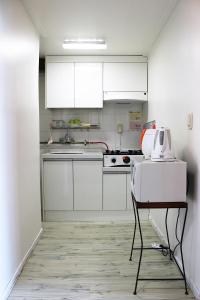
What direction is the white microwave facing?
to the viewer's left

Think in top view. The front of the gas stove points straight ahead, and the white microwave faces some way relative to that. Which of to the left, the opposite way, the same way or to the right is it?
to the right

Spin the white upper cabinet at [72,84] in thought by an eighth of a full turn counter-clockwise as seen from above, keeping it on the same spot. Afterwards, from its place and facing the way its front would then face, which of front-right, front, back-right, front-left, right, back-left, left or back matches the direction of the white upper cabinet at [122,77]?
front-left

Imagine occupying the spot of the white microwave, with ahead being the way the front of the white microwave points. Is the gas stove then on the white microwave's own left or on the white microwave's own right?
on the white microwave's own right

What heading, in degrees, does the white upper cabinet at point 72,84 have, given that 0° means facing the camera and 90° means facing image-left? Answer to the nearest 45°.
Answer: approximately 0°

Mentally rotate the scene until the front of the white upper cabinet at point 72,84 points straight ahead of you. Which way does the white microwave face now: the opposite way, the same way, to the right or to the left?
to the right
